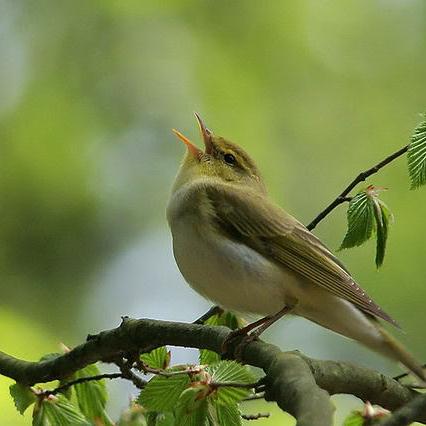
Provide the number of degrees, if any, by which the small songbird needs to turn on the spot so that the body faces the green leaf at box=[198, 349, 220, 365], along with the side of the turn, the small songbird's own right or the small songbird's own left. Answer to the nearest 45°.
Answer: approximately 45° to the small songbird's own left

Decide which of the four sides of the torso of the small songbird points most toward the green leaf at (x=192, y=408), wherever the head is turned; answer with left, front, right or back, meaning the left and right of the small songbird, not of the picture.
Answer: front

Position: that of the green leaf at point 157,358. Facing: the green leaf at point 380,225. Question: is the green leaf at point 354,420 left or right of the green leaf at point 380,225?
right

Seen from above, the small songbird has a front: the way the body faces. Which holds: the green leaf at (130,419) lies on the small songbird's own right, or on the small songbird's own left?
on the small songbird's own left

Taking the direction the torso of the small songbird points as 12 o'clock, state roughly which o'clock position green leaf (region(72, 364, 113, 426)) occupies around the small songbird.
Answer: The green leaf is roughly at 11 o'clock from the small songbird.

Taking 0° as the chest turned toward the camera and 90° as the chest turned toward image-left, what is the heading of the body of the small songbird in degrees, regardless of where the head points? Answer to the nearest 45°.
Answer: approximately 90°
